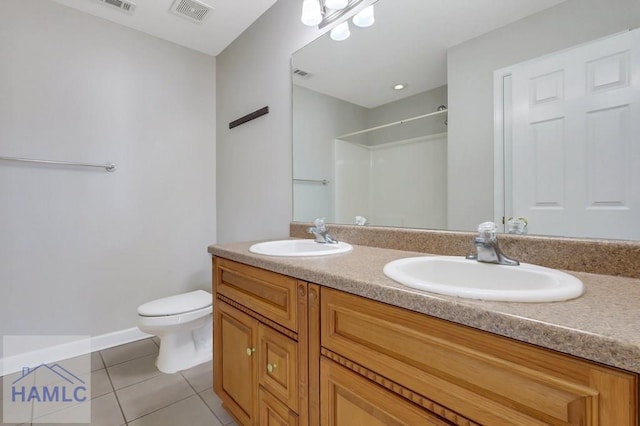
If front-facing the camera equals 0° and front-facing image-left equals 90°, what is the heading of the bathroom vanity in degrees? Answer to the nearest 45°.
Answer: approximately 45°

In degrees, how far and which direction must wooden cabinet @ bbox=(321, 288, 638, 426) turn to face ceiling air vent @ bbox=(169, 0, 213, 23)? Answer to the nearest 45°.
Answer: approximately 45° to its right

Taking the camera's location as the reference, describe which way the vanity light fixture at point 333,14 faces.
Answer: facing the viewer and to the left of the viewer

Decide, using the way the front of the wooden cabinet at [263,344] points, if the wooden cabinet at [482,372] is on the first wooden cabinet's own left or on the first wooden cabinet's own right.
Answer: on the first wooden cabinet's own left

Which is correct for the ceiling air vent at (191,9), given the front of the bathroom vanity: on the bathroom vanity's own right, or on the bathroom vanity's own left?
on the bathroom vanity's own right

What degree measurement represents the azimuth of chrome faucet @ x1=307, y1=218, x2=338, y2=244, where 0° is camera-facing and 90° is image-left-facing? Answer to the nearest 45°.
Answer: approximately 45°

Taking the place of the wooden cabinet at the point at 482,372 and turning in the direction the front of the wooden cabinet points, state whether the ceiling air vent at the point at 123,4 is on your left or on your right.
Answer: on your right
